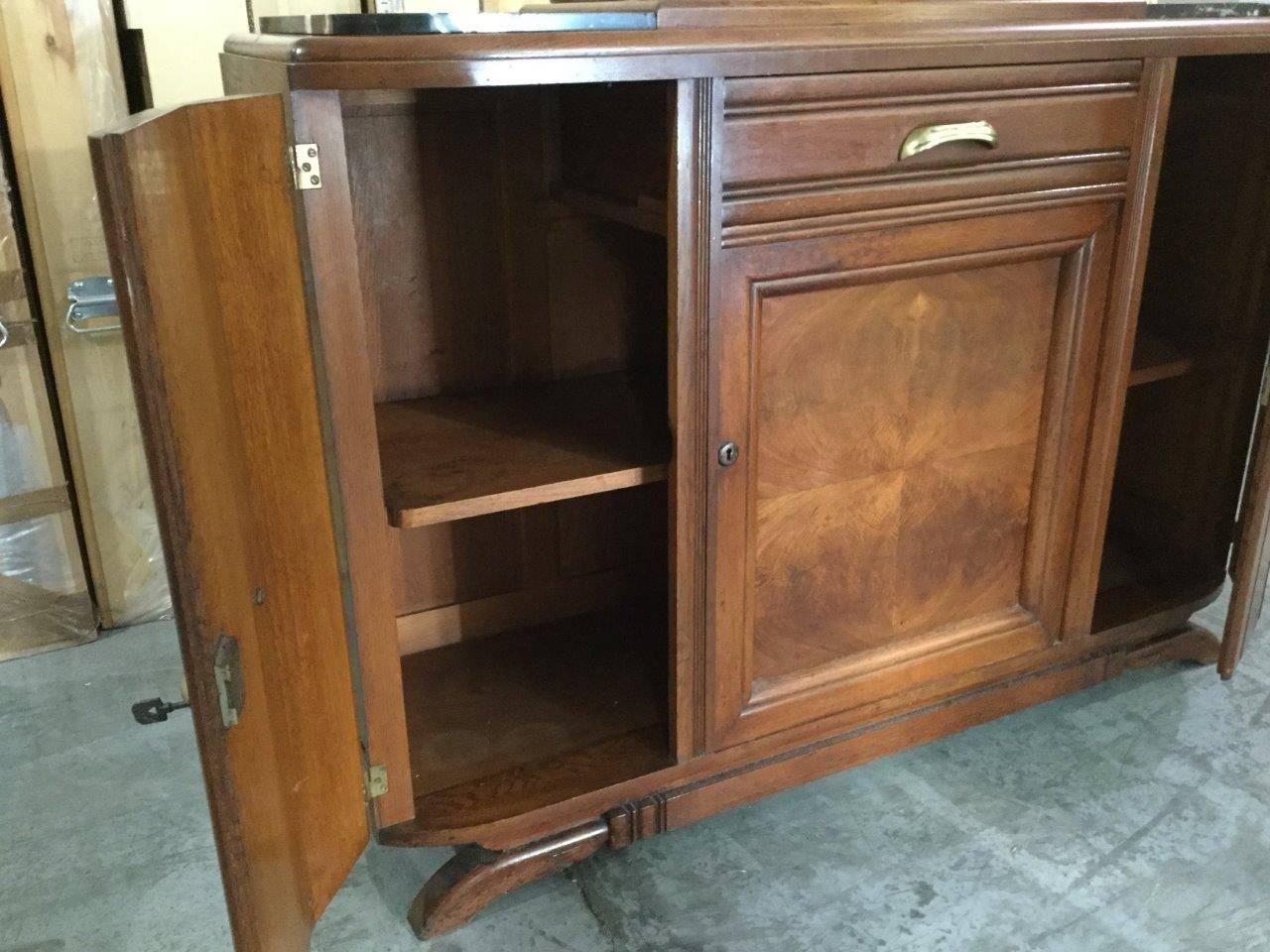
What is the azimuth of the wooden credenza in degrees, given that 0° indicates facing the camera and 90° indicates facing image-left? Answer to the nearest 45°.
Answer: approximately 315°
